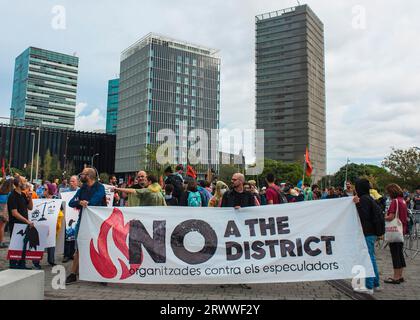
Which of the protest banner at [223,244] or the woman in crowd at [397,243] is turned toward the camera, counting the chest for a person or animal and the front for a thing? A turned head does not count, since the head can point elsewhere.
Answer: the protest banner

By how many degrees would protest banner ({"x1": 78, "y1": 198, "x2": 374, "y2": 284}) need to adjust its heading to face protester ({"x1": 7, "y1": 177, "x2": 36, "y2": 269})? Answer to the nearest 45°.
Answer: approximately 90° to its right

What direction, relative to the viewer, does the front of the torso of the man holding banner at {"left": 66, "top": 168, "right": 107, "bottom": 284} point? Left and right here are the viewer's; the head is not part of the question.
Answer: facing the viewer and to the left of the viewer

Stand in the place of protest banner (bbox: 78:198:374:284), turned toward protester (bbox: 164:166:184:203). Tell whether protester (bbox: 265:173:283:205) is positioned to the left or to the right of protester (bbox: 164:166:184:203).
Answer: right

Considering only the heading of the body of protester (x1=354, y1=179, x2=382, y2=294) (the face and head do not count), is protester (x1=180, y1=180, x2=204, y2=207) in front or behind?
in front

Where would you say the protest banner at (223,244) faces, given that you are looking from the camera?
facing the viewer

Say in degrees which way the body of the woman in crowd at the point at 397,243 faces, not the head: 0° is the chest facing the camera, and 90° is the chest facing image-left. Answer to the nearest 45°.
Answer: approximately 90°

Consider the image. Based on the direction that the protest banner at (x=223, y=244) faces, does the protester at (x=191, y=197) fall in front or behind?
behind
